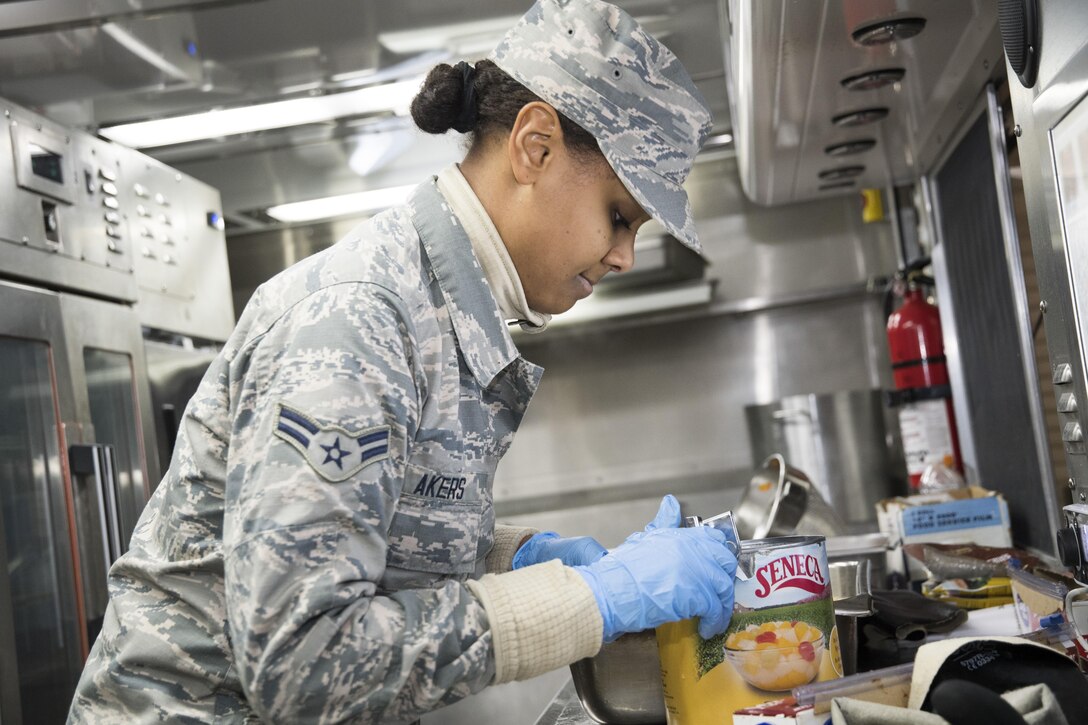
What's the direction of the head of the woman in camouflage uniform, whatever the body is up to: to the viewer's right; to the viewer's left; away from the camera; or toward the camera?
to the viewer's right

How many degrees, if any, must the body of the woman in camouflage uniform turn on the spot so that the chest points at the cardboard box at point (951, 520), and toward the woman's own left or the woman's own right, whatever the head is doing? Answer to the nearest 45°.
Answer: approximately 45° to the woman's own left

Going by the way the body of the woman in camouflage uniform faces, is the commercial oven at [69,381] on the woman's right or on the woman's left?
on the woman's left

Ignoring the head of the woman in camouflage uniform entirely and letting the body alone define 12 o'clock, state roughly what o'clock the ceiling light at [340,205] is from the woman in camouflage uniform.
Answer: The ceiling light is roughly at 9 o'clock from the woman in camouflage uniform.

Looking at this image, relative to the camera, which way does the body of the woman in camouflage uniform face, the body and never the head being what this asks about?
to the viewer's right

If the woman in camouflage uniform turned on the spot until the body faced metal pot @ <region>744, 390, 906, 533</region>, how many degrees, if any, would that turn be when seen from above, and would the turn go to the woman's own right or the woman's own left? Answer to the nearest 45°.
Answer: approximately 45° to the woman's own left

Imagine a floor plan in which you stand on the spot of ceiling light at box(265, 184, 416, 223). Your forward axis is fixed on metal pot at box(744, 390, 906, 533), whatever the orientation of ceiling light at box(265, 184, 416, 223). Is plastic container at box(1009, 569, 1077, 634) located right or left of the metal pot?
right

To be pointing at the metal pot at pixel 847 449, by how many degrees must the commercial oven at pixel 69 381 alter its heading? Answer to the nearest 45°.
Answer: approximately 45° to its left
